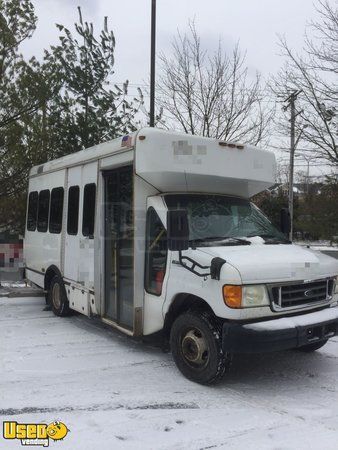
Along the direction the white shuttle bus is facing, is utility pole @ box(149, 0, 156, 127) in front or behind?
behind

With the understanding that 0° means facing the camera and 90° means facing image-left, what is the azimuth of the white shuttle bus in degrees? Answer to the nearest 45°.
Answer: approximately 315°
